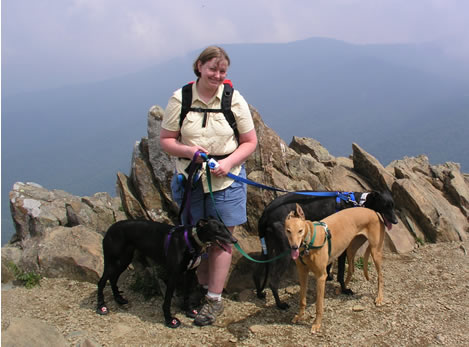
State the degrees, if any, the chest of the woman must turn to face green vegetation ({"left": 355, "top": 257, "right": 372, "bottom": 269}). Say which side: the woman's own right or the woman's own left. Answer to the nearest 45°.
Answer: approximately 135° to the woman's own left

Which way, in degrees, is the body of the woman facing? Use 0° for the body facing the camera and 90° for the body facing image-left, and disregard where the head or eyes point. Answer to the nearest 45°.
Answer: approximately 0°

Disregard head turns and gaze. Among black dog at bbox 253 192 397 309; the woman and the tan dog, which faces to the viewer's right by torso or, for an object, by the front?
the black dog

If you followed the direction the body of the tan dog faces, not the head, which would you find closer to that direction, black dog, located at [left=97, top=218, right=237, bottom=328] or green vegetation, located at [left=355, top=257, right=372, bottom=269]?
the black dog

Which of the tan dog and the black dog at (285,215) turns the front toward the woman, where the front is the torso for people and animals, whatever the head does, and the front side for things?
the tan dog

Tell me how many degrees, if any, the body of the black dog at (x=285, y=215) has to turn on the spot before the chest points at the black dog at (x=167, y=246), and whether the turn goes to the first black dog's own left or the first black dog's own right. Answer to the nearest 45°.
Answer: approximately 135° to the first black dog's own right

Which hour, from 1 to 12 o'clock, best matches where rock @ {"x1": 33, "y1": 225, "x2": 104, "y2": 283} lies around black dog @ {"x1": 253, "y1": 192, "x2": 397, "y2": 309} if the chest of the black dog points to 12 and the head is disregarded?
The rock is roughly at 6 o'clock from the black dog.

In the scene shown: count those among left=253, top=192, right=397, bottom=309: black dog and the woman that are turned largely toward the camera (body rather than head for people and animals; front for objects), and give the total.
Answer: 1

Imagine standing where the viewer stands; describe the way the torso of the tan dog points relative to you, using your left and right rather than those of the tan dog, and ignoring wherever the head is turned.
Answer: facing the viewer and to the left of the viewer

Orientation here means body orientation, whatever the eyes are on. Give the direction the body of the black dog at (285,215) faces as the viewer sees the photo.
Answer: to the viewer's right

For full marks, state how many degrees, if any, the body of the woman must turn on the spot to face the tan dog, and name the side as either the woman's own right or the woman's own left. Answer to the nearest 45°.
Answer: approximately 90° to the woman's own left

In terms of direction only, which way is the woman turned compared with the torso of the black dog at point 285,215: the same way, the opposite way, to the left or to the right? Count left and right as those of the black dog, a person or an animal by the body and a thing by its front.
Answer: to the right

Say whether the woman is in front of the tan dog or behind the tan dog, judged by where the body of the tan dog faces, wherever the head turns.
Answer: in front

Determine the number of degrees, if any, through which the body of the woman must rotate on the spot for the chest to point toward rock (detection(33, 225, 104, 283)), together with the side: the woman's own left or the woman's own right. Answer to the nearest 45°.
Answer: approximately 135° to the woman's own right
